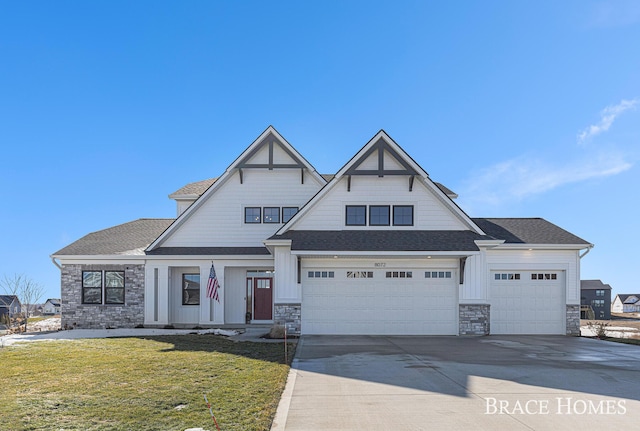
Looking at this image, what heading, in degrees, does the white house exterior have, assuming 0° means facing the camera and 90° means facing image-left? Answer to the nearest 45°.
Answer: approximately 0°
